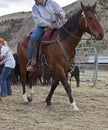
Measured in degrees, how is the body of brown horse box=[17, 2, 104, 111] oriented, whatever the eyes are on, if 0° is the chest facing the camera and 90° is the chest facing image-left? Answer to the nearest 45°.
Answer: approximately 315°

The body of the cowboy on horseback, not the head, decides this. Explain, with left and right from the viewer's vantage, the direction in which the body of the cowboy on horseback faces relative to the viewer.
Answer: facing the viewer and to the right of the viewer
